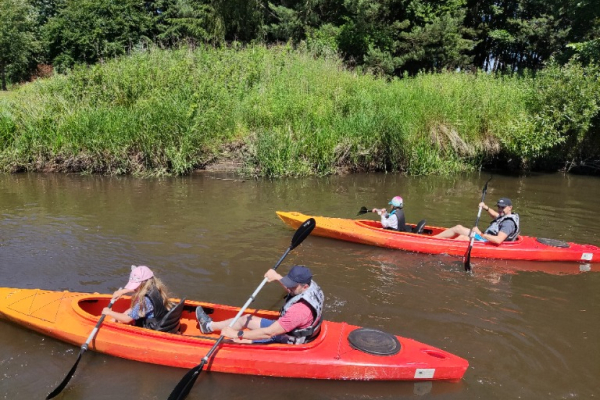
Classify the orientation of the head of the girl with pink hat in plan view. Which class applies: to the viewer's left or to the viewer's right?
to the viewer's left

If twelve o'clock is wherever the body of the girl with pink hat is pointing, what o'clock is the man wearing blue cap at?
The man wearing blue cap is roughly at 7 o'clock from the girl with pink hat.

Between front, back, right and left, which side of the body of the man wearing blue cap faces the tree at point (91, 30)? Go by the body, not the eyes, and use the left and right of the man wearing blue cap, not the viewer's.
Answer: right

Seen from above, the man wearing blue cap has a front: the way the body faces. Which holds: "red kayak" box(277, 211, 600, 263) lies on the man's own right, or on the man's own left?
on the man's own right

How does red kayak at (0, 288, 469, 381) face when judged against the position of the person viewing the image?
facing to the left of the viewer

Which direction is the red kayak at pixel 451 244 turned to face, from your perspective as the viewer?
facing to the left of the viewer

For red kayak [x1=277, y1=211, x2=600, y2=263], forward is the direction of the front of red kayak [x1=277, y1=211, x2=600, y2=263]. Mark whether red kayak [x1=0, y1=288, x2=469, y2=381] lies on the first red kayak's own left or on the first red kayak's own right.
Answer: on the first red kayak's own left

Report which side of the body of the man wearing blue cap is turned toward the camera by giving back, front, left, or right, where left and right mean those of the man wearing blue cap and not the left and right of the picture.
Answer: left

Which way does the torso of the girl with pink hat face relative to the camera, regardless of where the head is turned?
to the viewer's left

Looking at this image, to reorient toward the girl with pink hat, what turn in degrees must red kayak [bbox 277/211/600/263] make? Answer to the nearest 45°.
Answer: approximately 45° to its left
